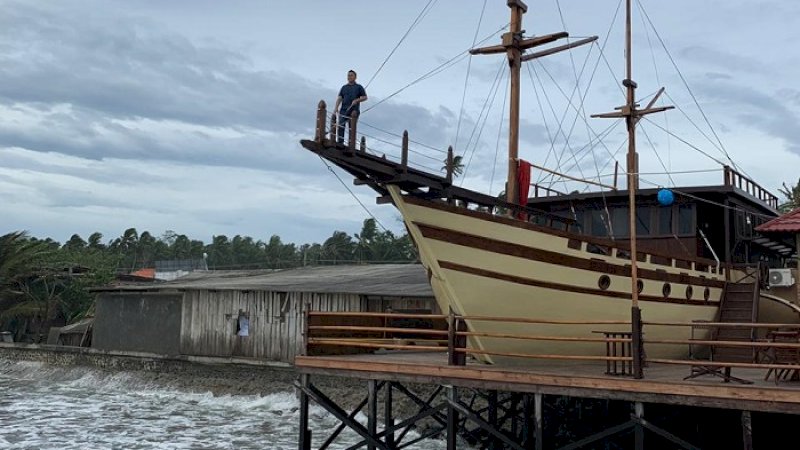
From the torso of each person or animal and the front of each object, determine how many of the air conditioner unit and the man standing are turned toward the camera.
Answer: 2

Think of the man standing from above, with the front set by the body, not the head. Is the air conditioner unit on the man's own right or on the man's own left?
on the man's own left

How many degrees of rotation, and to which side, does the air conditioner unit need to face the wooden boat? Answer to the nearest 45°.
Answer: approximately 45° to its right

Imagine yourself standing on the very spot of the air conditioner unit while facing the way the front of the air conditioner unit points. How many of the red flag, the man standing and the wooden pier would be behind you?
0

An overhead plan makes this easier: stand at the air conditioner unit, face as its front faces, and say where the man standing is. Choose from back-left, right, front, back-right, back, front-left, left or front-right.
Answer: front-right

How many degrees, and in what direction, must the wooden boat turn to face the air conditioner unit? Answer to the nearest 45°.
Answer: approximately 180°

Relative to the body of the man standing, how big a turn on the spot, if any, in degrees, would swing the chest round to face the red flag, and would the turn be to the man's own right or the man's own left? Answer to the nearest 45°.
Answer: approximately 135° to the man's own left

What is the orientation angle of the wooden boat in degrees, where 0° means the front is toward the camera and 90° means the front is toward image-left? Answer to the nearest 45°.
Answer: approximately 45°

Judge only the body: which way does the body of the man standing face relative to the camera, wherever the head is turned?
toward the camera

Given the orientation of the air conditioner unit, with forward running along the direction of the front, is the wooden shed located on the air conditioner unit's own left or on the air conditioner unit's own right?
on the air conditioner unit's own right
